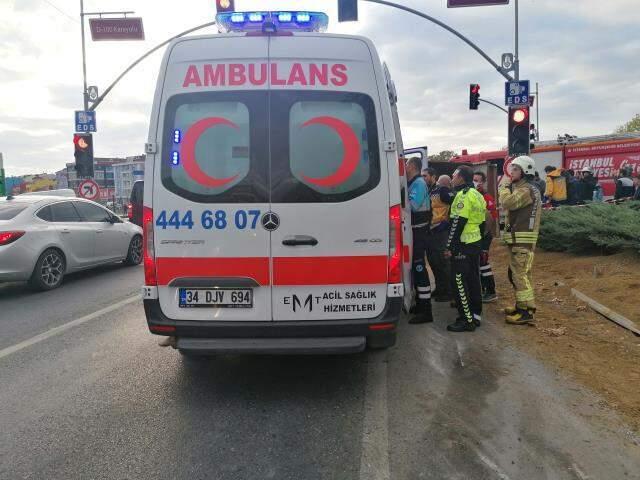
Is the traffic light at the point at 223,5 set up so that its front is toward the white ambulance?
yes

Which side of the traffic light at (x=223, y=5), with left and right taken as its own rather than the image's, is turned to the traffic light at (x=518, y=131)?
left

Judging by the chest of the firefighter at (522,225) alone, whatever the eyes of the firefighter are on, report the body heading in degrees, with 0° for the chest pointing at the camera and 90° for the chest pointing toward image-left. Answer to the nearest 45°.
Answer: approximately 90°

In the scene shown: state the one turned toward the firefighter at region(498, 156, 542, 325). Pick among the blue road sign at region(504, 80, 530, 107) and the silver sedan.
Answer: the blue road sign

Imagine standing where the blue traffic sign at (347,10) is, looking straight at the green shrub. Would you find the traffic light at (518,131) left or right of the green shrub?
left

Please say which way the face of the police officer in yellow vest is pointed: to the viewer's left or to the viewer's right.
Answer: to the viewer's left

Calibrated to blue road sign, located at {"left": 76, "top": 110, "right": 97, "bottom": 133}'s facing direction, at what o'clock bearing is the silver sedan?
The silver sedan is roughly at 12 o'clock from the blue road sign.
